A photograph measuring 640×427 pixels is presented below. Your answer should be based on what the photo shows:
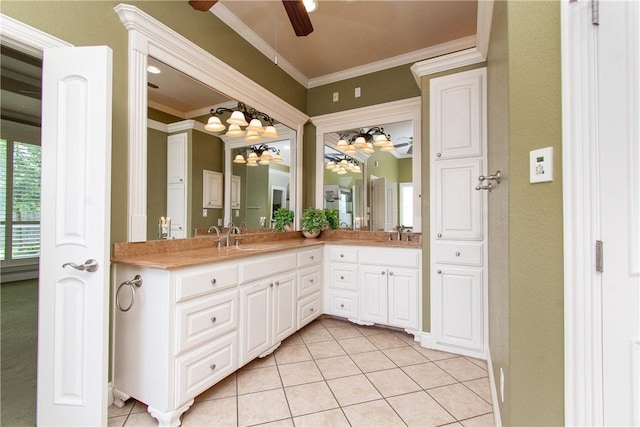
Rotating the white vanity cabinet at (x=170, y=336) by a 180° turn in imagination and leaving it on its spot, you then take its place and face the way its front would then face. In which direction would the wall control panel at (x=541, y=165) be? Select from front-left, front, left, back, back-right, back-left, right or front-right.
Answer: back

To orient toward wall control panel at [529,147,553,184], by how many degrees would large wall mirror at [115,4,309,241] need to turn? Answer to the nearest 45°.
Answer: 0° — it already faces it

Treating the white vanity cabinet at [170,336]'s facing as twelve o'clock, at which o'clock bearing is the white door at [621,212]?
The white door is roughly at 12 o'clock from the white vanity cabinet.

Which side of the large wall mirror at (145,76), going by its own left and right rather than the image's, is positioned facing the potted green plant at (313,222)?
left

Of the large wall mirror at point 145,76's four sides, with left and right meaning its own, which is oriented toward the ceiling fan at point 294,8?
front

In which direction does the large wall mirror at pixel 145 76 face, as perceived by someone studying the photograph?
facing the viewer and to the right of the viewer

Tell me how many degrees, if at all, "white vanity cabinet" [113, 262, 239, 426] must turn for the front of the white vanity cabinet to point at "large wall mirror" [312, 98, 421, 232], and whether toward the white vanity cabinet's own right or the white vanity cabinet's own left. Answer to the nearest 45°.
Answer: approximately 45° to the white vanity cabinet's own left

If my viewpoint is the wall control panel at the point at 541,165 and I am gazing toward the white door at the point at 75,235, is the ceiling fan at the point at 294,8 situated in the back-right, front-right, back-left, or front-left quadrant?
front-right

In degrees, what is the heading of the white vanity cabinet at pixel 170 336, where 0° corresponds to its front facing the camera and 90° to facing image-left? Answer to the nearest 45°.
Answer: approximately 315°

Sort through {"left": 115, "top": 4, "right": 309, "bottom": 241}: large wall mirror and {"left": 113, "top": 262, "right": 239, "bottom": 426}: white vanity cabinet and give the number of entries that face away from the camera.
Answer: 0

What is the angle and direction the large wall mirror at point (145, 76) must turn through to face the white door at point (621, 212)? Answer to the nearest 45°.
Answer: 0° — it already faces it

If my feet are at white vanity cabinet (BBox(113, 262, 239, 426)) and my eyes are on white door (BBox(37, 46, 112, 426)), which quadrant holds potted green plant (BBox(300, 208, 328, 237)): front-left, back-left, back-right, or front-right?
back-right

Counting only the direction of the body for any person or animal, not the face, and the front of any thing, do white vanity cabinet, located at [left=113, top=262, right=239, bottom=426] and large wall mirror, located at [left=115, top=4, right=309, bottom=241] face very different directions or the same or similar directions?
same or similar directions
